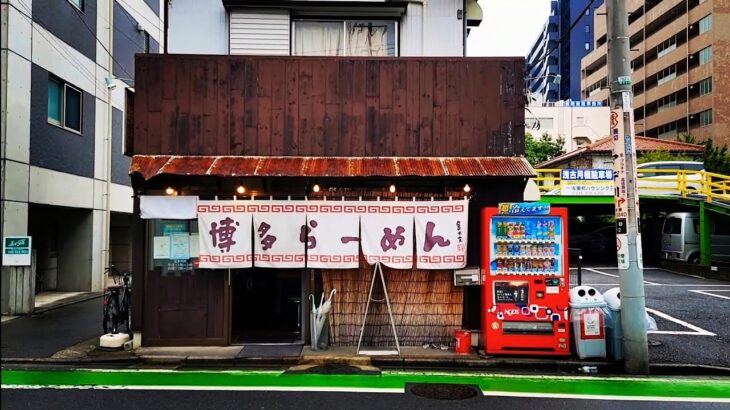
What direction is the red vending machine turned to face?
toward the camera

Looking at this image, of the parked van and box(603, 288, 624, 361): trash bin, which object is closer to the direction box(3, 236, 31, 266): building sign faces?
the trash bin

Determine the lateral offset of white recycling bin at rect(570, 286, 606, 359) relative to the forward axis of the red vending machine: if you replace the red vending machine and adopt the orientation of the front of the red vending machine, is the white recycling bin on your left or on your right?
on your left

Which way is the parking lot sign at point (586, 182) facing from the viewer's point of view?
toward the camera

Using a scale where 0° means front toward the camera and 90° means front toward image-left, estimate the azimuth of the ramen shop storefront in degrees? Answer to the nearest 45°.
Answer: approximately 0°

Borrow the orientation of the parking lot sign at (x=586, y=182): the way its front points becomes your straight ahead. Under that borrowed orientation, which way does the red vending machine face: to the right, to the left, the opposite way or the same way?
the same way

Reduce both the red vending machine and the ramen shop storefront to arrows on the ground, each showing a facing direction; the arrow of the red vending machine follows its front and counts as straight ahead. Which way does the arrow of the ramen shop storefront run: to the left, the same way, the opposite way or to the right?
the same way

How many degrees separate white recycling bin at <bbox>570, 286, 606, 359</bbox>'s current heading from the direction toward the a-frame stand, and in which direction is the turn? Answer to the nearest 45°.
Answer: approximately 90° to its right

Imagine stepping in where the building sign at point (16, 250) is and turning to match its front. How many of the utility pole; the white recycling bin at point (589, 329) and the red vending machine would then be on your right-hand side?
0

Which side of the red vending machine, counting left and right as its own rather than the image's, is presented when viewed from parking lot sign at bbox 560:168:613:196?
back

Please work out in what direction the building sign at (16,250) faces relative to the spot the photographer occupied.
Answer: facing the viewer

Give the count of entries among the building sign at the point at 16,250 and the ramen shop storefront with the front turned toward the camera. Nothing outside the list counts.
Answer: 2
